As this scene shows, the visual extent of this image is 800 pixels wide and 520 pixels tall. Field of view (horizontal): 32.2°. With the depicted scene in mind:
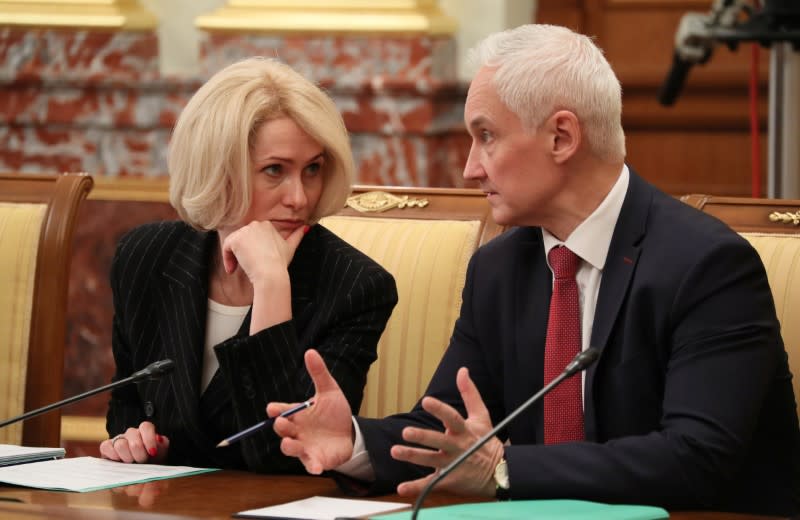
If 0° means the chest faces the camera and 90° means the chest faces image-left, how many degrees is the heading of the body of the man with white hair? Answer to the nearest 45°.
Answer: approximately 45°

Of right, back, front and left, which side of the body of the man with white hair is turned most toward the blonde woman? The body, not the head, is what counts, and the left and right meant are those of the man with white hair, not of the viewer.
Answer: right

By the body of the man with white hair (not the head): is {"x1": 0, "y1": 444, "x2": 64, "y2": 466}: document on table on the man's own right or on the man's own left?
on the man's own right

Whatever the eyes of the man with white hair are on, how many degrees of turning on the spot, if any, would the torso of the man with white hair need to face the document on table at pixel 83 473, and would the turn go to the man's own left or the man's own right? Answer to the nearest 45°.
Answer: approximately 45° to the man's own right

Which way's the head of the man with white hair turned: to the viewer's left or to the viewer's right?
to the viewer's left

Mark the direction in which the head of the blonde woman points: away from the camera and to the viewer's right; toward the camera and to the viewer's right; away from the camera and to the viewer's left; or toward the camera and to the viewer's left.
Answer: toward the camera and to the viewer's right
